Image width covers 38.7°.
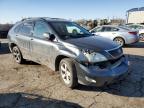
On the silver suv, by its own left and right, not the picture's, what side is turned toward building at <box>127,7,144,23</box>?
left

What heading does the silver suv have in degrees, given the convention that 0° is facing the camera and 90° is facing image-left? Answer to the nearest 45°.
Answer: approximately 315°

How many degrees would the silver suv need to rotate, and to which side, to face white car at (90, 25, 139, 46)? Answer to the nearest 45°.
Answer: approximately 90° to its left
